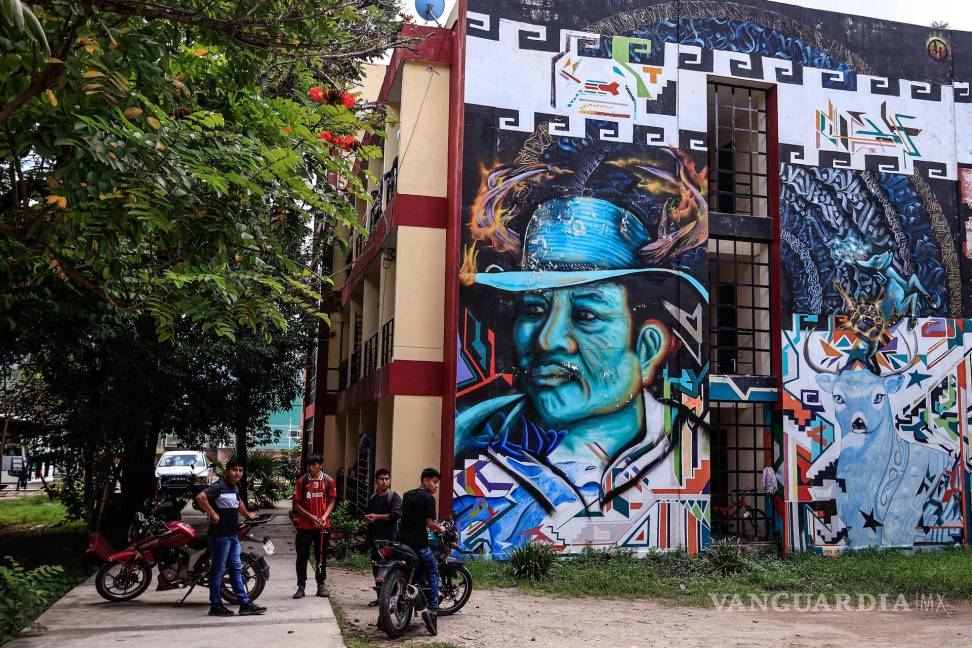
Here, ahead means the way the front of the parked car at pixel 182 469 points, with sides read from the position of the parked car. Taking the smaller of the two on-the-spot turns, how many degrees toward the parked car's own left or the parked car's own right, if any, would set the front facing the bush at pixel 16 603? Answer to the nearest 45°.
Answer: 0° — it already faces it

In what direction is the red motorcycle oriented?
to the viewer's left

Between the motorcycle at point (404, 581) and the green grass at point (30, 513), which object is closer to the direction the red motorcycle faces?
the green grass

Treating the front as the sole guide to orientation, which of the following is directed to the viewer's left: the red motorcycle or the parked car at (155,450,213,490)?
the red motorcycle

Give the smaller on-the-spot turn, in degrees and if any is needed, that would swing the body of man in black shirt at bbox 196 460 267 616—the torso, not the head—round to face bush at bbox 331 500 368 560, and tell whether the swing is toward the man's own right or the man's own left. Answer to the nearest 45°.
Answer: approximately 135° to the man's own left

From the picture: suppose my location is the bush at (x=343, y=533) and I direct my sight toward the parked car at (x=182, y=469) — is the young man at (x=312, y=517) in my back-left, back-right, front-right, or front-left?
back-left

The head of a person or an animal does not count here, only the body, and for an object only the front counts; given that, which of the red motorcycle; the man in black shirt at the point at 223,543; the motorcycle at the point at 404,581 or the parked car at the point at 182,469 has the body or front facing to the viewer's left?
the red motorcycle

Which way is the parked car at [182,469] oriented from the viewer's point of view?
toward the camera

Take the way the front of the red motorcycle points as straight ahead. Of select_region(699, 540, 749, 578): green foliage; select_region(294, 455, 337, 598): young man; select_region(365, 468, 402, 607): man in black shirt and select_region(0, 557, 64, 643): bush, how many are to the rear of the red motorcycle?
3

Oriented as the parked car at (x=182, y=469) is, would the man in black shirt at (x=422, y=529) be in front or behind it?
in front

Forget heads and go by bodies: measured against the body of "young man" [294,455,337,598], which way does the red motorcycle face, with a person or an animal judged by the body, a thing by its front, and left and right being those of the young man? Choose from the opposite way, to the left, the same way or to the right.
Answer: to the right

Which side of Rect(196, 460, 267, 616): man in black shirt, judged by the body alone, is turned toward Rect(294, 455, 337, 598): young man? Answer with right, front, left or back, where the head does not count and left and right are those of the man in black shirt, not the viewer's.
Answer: left

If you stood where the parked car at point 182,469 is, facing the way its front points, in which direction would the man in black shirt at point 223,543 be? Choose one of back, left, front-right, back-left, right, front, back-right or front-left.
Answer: front

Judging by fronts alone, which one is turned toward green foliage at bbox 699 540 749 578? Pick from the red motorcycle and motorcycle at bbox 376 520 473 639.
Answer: the motorcycle
